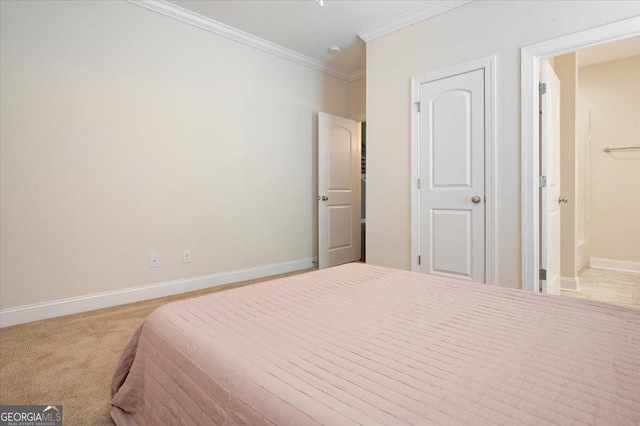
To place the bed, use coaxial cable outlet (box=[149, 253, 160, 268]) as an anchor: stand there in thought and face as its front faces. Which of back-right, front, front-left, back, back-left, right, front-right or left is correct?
front

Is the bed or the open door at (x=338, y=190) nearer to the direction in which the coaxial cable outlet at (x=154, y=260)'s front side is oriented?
the bed

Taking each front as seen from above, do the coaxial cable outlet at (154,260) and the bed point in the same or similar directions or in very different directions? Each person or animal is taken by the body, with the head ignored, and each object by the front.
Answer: very different directions

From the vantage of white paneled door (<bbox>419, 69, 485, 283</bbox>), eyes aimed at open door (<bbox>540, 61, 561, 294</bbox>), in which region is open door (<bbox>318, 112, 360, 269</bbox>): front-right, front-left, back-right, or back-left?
back-left

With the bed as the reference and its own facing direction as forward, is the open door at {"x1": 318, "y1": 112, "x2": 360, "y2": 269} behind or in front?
in front

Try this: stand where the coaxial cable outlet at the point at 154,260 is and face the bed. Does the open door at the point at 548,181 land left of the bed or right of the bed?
left

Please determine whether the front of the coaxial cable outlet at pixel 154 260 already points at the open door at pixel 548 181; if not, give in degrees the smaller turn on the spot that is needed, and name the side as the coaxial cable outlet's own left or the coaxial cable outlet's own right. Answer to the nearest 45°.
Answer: approximately 45° to the coaxial cable outlet's own left

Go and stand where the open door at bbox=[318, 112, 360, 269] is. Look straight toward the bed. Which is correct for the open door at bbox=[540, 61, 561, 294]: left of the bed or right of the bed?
left

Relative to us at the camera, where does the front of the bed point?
facing away from the viewer and to the left of the viewer
